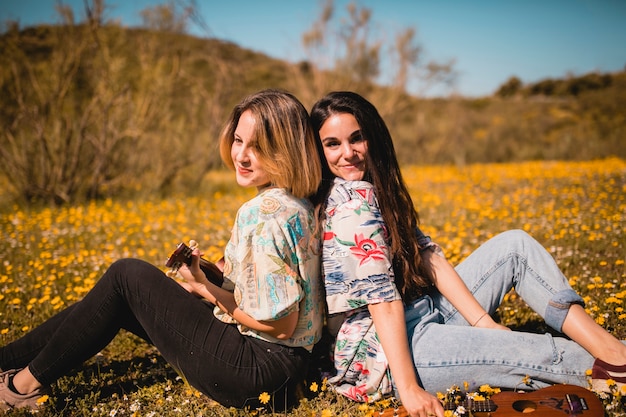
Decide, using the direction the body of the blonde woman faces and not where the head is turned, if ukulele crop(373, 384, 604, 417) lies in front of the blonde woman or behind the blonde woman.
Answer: behind

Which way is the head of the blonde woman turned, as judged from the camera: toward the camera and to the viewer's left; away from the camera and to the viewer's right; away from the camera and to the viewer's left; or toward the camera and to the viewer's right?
toward the camera and to the viewer's left

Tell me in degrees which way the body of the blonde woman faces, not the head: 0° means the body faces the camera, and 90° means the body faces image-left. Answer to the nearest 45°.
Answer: approximately 90°
